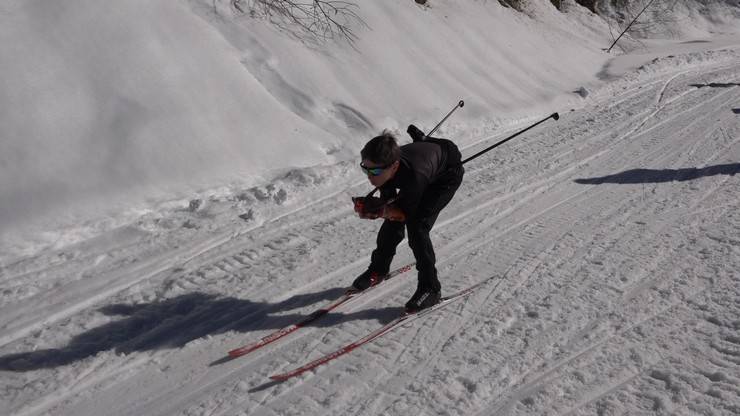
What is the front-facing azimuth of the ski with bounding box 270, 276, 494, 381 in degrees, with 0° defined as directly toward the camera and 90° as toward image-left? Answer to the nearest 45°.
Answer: approximately 45°

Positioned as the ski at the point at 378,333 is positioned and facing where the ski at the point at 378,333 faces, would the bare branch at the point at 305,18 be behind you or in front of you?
behind

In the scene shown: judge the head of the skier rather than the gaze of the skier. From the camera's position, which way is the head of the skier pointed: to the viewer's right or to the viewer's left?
to the viewer's left

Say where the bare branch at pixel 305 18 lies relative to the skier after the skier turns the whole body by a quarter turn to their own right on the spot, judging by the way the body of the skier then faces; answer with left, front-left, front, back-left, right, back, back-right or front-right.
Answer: front-right
